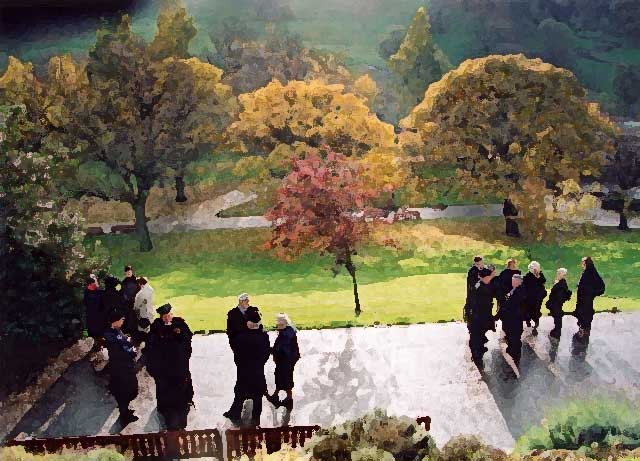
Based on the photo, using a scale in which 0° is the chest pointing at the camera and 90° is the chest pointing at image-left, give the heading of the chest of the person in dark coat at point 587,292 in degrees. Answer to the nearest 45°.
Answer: approximately 90°

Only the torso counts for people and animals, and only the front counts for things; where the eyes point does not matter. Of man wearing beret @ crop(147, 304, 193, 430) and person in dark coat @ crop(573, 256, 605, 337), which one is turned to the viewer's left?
the person in dark coat

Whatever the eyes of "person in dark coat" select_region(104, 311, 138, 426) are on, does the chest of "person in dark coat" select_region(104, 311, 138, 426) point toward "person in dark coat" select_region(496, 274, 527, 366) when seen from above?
yes

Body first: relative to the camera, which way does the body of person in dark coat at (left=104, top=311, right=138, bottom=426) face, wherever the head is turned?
to the viewer's right

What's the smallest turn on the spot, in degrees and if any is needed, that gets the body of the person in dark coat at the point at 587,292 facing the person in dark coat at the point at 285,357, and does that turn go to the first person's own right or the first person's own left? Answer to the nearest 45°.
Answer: approximately 45° to the first person's own left

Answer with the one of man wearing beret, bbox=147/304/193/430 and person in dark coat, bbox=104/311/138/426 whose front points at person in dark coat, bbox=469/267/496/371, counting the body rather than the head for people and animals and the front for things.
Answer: person in dark coat, bbox=104/311/138/426
